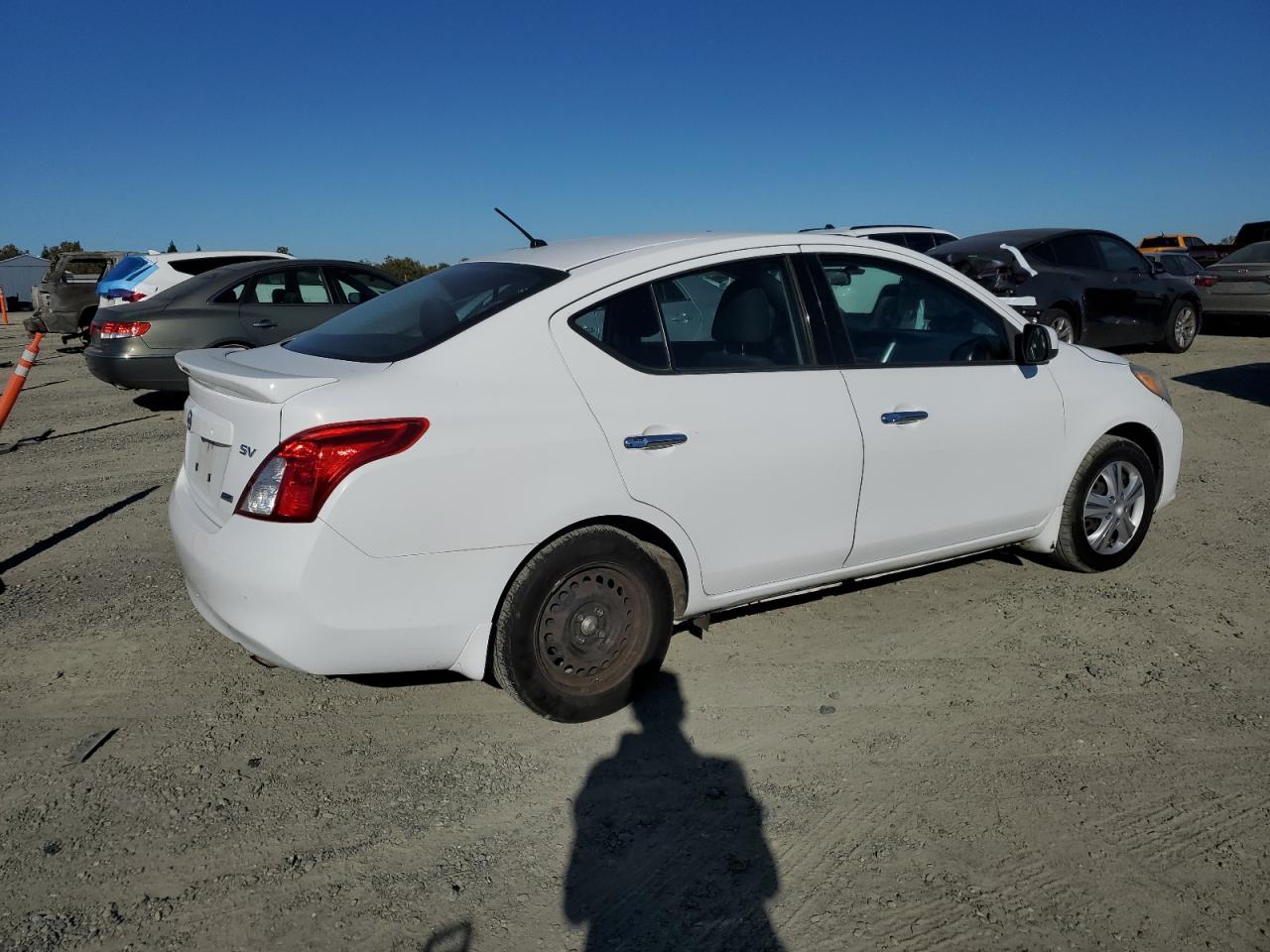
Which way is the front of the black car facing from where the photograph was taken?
facing away from the viewer and to the right of the viewer

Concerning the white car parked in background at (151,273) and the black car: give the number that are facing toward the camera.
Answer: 0

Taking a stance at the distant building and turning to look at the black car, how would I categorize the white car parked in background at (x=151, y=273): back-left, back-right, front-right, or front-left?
front-right

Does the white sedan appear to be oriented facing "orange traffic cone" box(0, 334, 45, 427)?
no

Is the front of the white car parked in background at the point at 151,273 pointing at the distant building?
no

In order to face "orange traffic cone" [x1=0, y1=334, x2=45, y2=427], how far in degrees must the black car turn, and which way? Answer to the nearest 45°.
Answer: approximately 180°

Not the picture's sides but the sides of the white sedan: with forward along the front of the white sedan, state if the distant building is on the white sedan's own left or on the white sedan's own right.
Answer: on the white sedan's own left

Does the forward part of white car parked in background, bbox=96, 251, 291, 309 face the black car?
no

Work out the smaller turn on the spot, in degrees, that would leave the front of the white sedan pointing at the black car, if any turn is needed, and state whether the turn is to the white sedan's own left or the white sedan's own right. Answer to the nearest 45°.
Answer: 0° — it already faces it

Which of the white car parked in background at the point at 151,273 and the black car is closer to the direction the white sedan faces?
the black car

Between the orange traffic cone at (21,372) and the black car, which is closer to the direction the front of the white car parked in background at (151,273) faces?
the black car

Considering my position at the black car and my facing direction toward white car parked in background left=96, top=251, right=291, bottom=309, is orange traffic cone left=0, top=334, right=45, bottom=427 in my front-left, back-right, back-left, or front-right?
front-left

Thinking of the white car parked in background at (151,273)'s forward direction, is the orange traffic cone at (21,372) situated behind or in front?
behind

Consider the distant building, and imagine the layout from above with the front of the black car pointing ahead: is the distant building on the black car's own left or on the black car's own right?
on the black car's own left

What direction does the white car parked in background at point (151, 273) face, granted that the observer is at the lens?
facing away from the viewer and to the right of the viewer
